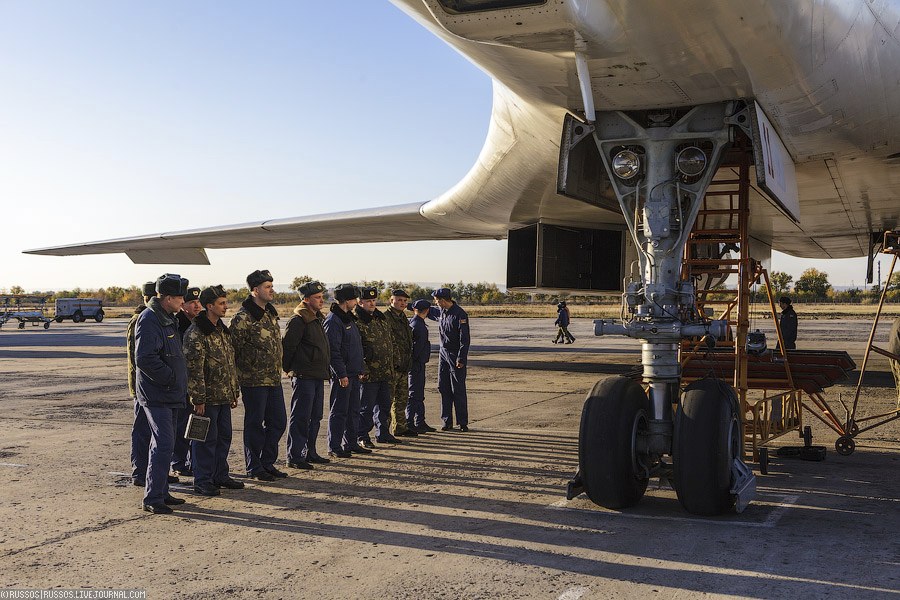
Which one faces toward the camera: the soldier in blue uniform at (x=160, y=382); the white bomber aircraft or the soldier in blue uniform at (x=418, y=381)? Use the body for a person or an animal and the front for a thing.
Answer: the white bomber aircraft

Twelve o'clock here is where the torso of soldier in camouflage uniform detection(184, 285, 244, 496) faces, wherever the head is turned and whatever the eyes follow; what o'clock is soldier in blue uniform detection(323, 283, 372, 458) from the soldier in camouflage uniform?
The soldier in blue uniform is roughly at 9 o'clock from the soldier in camouflage uniform.

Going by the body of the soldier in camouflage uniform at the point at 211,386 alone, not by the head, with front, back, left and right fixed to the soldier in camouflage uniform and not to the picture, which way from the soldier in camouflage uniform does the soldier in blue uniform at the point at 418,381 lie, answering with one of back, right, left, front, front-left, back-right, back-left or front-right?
left

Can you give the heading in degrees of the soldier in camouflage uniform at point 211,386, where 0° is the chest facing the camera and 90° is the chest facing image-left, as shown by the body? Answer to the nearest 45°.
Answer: approximately 315°

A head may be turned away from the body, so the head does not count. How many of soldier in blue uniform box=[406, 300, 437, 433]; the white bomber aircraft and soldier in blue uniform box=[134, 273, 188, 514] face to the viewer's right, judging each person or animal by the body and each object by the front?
2

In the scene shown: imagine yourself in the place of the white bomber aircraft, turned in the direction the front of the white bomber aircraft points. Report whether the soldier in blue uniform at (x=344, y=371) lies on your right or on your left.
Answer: on your right

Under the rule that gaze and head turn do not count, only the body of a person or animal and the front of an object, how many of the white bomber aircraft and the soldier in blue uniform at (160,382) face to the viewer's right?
1

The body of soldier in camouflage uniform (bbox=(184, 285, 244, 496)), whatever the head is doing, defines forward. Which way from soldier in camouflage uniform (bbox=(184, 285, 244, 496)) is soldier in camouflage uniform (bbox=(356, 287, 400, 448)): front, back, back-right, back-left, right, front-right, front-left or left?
left

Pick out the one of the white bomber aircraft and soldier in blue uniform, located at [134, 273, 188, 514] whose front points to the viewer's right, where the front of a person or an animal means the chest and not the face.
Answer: the soldier in blue uniform

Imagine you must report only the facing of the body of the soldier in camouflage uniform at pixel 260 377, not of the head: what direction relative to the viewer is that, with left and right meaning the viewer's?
facing the viewer and to the right of the viewer

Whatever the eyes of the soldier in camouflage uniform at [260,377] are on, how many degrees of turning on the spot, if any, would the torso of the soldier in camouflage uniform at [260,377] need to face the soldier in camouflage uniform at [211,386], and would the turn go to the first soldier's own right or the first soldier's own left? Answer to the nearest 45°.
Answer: approximately 90° to the first soldier's own right

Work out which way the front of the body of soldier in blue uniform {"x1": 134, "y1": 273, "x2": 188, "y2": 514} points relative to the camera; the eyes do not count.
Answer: to the viewer's right

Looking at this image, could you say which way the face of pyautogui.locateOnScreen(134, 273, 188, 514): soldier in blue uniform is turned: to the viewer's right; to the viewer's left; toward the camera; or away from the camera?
to the viewer's right

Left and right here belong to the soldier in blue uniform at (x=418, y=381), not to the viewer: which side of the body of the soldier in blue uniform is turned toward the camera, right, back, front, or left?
right
